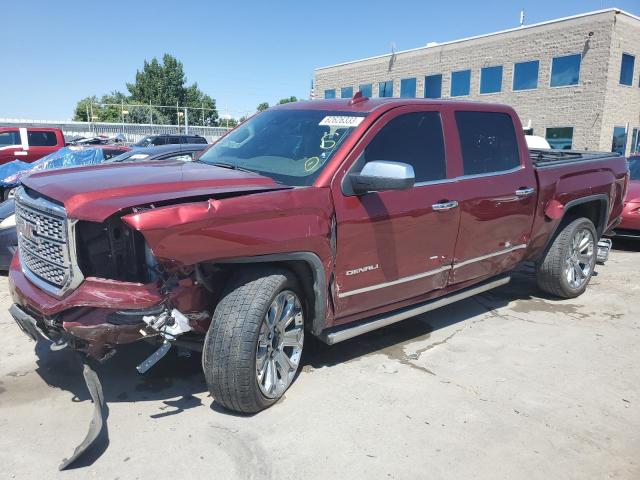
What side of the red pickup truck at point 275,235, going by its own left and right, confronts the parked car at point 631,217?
back

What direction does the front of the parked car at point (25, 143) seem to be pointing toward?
to the viewer's left

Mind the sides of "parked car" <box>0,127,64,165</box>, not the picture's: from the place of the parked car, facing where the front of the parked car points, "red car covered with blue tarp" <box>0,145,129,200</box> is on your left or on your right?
on your left

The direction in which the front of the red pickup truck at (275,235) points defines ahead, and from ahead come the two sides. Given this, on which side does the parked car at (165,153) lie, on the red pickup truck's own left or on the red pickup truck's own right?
on the red pickup truck's own right

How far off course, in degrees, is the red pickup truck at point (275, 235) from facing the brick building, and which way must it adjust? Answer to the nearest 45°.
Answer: approximately 180°

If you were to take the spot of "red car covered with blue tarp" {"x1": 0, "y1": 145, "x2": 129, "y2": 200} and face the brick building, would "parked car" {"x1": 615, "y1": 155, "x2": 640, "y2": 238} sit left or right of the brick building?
right

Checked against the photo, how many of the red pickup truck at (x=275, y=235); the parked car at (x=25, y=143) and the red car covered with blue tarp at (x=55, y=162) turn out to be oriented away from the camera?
0

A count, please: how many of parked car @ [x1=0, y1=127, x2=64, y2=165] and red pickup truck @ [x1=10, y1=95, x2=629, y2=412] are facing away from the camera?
0

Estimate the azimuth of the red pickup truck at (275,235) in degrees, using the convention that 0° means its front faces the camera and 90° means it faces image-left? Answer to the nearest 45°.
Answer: approximately 45°

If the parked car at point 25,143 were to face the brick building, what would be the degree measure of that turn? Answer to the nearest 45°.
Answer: approximately 180°

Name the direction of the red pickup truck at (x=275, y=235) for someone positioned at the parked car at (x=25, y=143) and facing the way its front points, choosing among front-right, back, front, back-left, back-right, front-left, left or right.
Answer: left

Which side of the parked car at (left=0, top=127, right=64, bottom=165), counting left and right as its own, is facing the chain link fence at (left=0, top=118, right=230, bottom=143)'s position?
right

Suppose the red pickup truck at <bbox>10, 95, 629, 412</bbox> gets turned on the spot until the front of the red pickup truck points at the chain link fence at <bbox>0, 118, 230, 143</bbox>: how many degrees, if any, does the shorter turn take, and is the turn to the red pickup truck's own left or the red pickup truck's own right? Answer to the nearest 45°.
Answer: approximately 135° to the red pickup truck's own right

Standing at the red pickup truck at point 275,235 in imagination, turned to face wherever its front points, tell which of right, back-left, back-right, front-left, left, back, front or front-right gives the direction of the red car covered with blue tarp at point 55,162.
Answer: right
